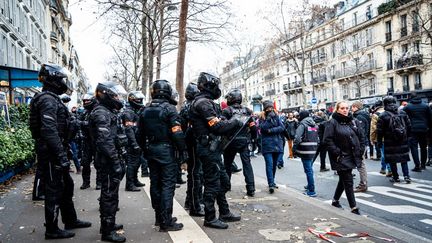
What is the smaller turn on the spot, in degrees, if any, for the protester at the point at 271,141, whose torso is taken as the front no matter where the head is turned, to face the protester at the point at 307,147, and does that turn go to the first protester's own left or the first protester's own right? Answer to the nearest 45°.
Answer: approximately 90° to the first protester's own left

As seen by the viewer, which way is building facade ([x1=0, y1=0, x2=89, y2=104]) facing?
to the viewer's right

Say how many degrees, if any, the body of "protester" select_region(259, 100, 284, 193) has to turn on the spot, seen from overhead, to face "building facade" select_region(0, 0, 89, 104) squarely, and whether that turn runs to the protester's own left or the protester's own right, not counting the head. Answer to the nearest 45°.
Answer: approximately 135° to the protester's own right
